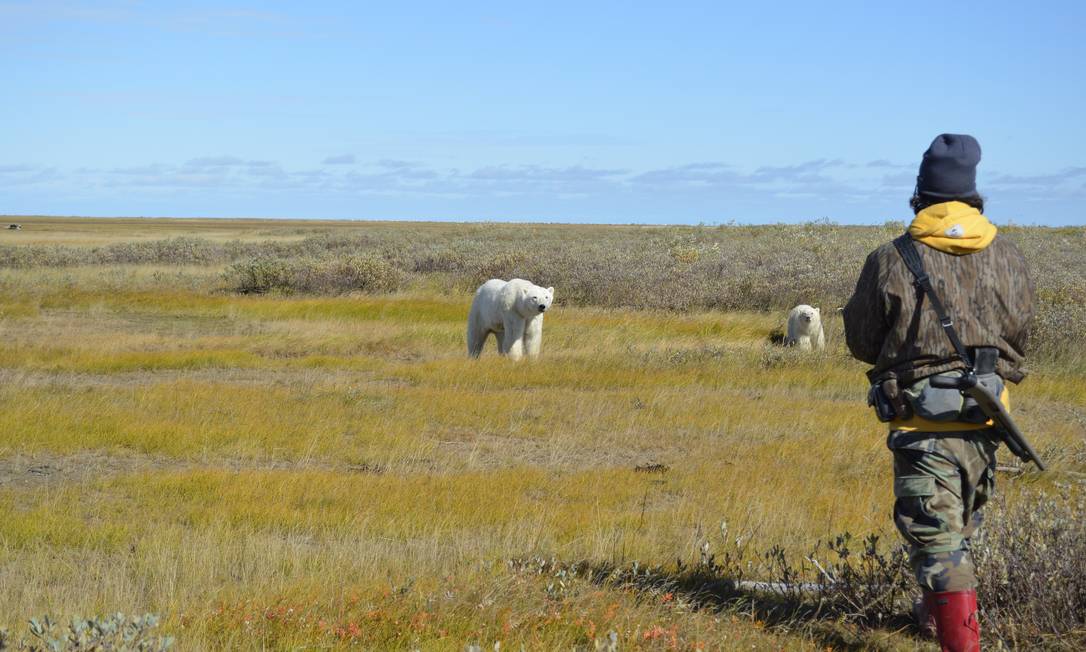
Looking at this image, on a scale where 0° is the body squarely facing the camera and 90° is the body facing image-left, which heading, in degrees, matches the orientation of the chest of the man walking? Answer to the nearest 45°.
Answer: approximately 180°

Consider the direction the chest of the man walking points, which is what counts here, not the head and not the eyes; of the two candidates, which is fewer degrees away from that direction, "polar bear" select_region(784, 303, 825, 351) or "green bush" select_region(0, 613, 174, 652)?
the polar bear

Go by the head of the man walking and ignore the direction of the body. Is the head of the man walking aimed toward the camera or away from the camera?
away from the camera

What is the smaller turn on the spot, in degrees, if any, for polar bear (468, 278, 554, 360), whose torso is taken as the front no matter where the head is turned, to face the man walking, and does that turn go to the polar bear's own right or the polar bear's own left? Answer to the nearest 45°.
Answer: approximately 45° to the polar bear's own right

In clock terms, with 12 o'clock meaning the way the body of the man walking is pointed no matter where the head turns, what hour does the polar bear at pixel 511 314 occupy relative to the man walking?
The polar bear is roughly at 11 o'clock from the man walking.

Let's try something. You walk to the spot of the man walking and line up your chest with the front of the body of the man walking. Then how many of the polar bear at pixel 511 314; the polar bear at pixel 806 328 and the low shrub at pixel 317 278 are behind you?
0

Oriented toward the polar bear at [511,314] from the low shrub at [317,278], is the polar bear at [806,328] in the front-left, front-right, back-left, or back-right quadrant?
front-left

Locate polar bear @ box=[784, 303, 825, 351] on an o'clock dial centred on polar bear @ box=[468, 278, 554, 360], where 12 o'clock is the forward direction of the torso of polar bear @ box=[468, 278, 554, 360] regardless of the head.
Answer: polar bear @ box=[784, 303, 825, 351] is roughly at 10 o'clock from polar bear @ box=[468, 278, 554, 360].

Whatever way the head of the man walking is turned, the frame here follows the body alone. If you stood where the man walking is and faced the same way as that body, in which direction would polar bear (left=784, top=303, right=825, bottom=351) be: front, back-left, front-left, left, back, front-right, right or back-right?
front

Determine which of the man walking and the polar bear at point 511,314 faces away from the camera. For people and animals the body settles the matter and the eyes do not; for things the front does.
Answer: the man walking

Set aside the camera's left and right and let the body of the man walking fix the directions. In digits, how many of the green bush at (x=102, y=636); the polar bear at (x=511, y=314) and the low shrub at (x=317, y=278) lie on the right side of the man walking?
0

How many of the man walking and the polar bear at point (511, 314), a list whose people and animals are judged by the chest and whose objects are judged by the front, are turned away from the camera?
1

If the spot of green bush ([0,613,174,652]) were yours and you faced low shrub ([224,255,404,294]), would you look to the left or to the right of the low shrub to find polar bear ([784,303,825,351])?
right

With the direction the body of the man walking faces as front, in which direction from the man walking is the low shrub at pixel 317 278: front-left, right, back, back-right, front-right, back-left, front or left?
front-left
